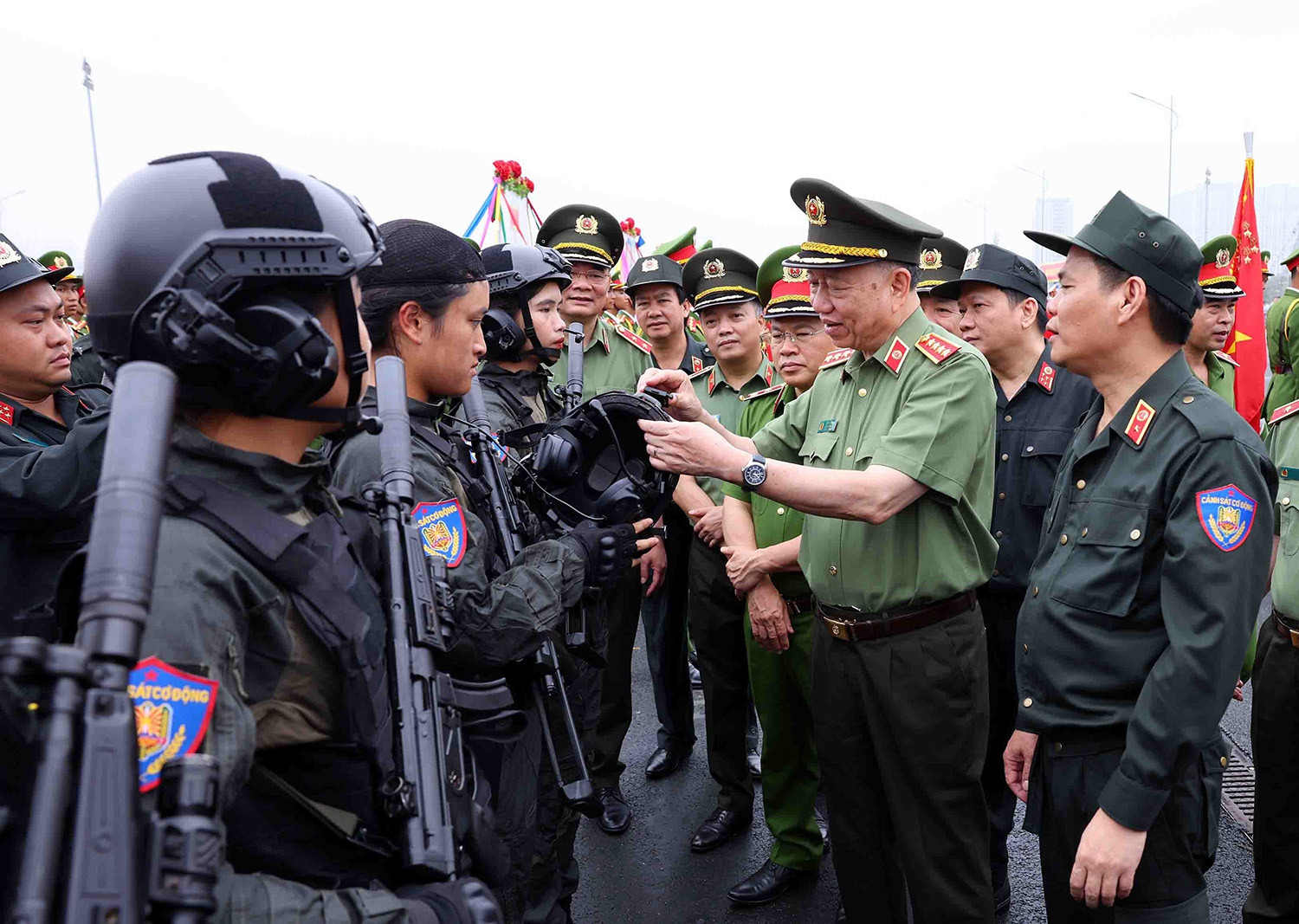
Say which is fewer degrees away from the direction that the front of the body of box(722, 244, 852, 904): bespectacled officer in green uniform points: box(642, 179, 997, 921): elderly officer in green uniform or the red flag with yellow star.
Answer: the elderly officer in green uniform

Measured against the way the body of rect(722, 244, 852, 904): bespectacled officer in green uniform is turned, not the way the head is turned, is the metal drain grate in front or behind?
behind

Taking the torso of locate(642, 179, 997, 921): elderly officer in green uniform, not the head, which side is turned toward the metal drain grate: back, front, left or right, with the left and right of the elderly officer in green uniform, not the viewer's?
back

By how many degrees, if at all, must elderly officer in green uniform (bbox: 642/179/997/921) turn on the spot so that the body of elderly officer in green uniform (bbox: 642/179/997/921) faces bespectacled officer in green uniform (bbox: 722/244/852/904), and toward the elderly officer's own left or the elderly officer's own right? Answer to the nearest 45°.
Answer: approximately 90° to the elderly officer's own right

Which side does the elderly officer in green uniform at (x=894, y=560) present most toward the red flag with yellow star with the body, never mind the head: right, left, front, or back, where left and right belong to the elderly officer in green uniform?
back

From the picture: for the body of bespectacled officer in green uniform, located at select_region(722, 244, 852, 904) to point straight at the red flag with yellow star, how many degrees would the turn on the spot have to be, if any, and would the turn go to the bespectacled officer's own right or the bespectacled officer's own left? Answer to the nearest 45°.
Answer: approximately 180°

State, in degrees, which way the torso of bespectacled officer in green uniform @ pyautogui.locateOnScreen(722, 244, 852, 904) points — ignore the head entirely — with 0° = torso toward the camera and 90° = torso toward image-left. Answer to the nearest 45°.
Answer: approximately 45°

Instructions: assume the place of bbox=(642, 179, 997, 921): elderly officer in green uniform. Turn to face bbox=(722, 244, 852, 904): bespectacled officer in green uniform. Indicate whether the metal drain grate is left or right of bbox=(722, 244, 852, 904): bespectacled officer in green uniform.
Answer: right
